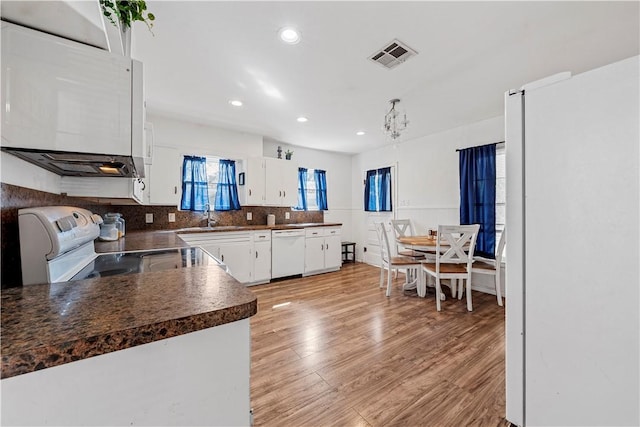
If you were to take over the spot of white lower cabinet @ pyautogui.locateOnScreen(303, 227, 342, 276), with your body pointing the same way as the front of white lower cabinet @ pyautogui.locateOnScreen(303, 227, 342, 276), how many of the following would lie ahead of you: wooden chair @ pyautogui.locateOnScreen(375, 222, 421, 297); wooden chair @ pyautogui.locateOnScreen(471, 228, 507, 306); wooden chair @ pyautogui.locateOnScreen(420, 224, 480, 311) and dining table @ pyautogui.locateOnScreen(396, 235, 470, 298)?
4

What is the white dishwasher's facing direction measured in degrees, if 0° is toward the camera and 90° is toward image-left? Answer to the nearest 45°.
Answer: approximately 315°

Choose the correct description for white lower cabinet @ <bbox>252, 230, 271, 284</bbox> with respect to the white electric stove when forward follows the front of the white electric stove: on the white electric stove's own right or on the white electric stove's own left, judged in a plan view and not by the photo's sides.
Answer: on the white electric stove's own left

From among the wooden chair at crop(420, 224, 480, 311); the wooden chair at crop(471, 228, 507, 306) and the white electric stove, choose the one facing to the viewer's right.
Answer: the white electric stove

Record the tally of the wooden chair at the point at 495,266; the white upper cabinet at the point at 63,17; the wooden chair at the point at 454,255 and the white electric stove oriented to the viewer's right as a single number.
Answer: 2

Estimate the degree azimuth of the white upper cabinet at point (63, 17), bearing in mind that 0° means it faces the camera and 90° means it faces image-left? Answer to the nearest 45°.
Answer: approximately 270°

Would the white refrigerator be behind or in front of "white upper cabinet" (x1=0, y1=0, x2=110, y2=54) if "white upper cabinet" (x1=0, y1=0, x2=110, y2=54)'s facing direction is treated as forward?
in front

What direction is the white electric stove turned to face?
to the viewer's right

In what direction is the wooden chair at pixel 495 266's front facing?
to the viewer's left

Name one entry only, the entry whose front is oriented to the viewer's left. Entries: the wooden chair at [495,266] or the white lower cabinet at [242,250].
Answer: the wooden chair
